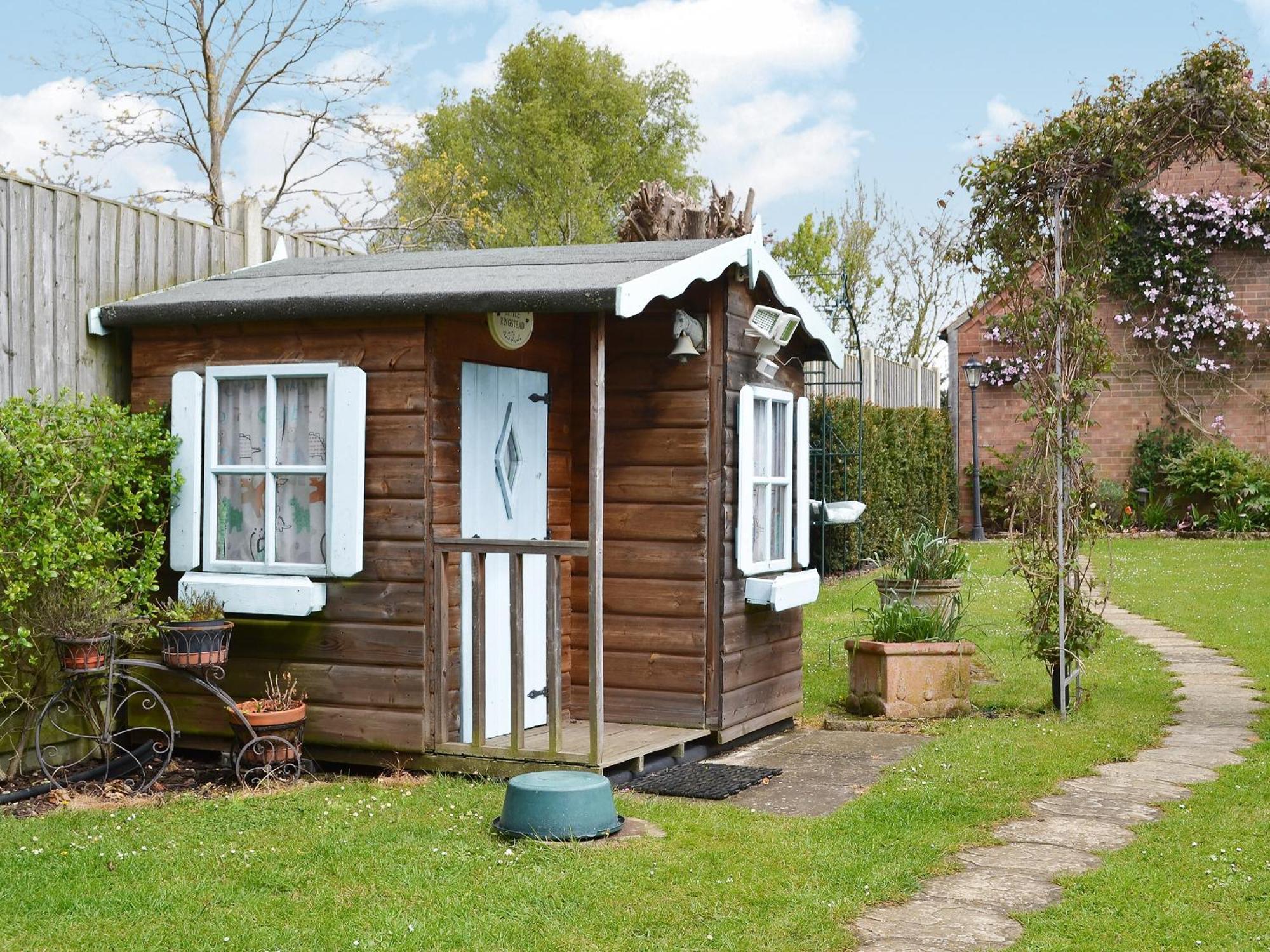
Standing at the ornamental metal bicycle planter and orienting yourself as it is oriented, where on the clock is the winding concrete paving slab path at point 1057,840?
The winding concrete paving slab path is roughly at 7 o'clock from the ornamental metal bicycle planter.

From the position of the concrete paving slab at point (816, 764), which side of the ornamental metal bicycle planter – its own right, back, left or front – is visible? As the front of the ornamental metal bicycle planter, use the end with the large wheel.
back

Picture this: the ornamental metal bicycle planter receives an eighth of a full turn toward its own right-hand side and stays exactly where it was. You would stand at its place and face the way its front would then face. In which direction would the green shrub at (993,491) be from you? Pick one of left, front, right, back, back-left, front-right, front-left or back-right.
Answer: right

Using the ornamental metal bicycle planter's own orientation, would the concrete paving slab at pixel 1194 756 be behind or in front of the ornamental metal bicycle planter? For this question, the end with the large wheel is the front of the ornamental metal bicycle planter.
behind

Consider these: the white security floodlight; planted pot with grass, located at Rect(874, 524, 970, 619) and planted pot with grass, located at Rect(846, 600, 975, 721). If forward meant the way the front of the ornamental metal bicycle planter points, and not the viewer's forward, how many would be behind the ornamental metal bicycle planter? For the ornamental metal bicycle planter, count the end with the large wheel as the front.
3

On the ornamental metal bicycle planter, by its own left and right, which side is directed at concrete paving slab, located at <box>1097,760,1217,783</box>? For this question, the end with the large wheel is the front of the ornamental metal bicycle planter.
back

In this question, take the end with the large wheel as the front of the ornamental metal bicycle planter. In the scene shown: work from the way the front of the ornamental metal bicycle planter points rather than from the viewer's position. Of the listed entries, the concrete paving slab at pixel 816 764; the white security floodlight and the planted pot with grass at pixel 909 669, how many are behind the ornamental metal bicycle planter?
3

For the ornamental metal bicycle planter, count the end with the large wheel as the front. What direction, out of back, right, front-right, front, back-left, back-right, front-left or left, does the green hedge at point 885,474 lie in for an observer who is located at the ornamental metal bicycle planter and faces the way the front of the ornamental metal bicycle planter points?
back-right

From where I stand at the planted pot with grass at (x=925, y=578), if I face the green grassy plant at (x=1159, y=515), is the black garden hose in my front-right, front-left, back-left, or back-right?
back-left

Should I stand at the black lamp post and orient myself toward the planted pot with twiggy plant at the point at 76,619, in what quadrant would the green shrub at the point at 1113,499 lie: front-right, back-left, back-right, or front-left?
back-left

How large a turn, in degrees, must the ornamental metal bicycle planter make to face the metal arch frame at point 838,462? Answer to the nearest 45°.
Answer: approximately 135° to its right

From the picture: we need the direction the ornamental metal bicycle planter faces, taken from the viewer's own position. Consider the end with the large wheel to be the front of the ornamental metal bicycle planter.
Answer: facing to the left of the viewer

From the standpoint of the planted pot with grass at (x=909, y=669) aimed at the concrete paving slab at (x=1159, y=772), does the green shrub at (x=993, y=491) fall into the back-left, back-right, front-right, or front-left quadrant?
back-left
